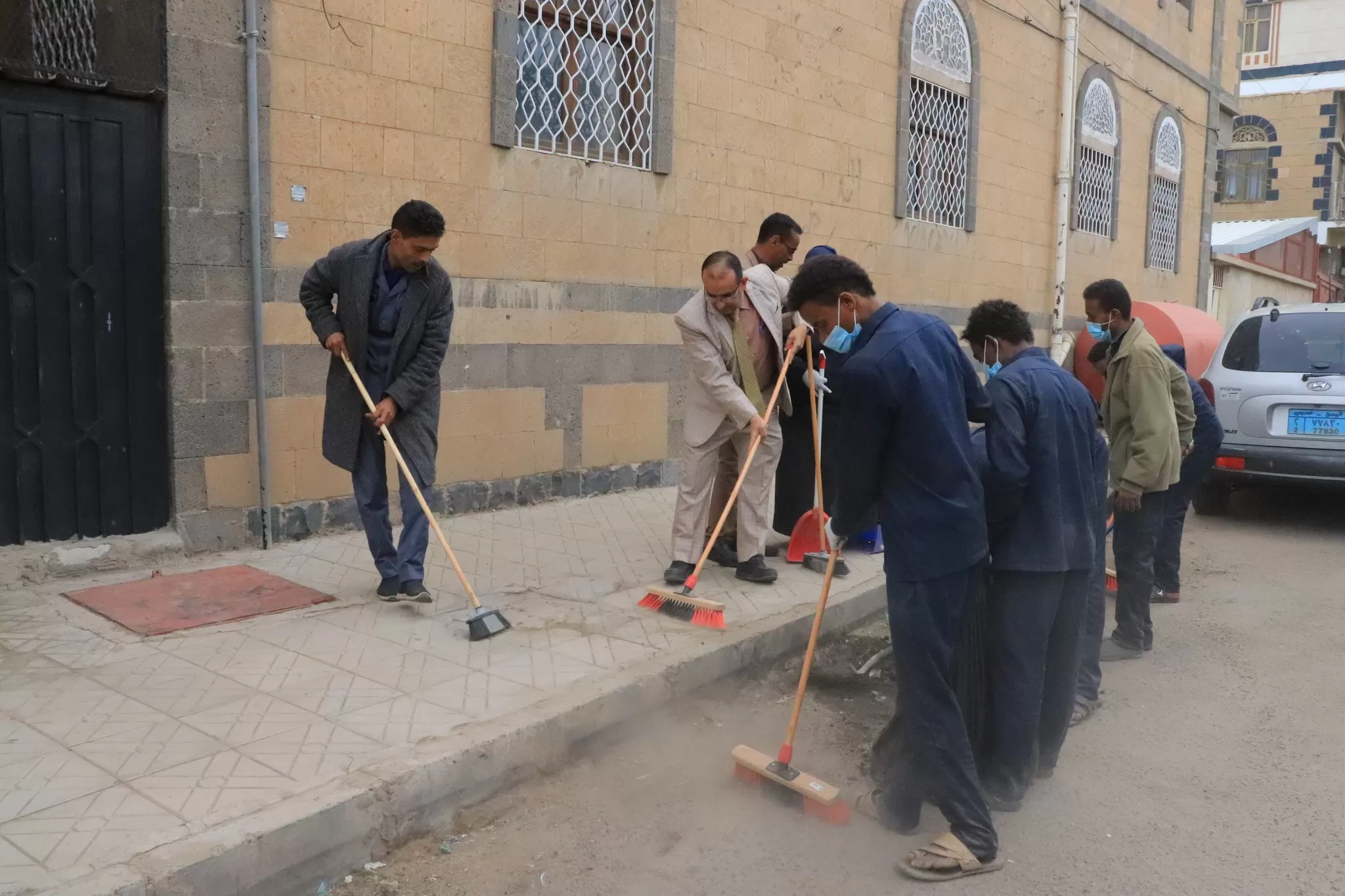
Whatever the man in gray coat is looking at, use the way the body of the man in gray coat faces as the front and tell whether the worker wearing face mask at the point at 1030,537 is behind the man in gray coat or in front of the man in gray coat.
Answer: in front

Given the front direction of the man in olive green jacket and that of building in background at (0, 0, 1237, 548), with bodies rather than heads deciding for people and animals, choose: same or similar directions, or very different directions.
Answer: very different directions

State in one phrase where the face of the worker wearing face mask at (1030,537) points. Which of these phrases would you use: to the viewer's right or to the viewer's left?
to the viewer's left

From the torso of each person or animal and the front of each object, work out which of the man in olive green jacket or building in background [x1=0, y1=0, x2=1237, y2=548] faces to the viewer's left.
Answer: the man in olive green jacket

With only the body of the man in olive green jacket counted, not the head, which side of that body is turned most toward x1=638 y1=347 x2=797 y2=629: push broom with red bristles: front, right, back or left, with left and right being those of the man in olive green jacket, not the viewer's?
front

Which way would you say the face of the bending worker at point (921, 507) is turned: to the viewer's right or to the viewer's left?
to the viewer's left

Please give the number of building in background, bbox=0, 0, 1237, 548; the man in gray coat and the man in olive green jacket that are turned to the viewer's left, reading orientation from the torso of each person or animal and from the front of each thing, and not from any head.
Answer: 1

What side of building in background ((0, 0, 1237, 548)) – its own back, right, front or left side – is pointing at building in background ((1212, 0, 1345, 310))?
left

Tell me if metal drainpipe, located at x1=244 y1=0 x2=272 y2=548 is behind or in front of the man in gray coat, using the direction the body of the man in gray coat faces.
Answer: behind

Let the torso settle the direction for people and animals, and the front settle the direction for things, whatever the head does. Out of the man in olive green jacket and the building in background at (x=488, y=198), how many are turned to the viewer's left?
1

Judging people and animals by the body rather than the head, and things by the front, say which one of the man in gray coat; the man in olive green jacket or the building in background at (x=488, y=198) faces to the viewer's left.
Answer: the man in olive green jacket

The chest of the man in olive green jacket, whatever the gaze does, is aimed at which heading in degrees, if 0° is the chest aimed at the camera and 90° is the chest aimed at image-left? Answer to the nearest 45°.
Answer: approximately 90°

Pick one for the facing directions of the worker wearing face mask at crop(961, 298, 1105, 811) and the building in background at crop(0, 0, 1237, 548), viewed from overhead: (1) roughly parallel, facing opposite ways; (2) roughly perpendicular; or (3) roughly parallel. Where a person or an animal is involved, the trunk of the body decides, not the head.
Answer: roughly parallel, facing opposite ways

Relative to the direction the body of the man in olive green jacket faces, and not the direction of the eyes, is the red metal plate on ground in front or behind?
in front

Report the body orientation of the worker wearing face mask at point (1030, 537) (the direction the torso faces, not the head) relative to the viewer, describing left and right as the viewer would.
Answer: facing away from the viewer and to the left of the viewer

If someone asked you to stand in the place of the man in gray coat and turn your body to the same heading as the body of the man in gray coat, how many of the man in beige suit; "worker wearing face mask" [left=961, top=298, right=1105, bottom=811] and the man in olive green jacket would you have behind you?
0
